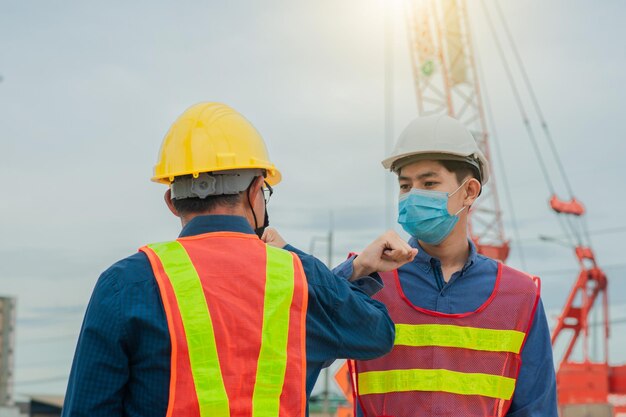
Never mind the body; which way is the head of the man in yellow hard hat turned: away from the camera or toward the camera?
away from the camera

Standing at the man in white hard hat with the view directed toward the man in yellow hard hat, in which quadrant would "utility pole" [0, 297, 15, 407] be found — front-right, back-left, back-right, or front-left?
back-right

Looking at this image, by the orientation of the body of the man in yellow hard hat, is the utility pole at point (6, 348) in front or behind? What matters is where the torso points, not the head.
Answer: in front

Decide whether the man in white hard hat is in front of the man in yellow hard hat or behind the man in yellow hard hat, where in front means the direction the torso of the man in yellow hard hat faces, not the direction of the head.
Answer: in front

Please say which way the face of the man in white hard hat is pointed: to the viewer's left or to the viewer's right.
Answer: to the viewer's left

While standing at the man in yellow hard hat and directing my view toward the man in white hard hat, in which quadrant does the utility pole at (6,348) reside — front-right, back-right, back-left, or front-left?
front-left

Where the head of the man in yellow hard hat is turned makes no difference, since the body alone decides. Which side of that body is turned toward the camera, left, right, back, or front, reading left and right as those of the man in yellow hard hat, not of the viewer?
back
